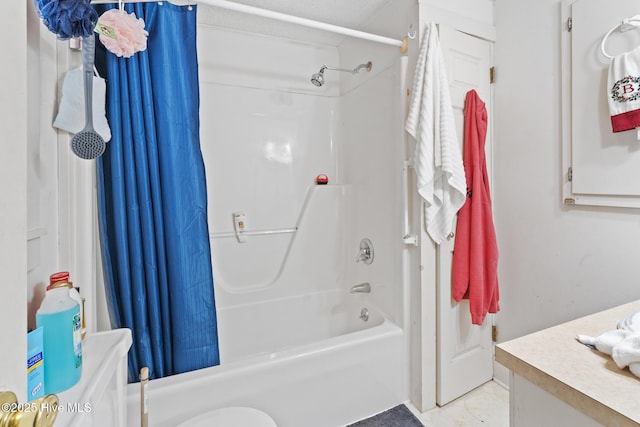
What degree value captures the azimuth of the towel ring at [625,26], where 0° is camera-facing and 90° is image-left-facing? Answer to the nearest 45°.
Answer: approximately 45°

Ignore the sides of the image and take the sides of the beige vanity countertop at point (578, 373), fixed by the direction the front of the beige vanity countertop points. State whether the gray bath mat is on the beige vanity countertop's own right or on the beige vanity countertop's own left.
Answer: on the beige vanity countertop's own right

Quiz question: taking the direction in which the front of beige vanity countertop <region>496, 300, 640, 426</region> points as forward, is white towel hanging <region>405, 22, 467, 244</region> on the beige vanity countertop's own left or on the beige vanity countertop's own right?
on the beige vanity countertop's own right

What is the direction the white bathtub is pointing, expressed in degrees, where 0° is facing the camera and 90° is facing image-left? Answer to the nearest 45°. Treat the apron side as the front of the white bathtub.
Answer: approximately 315°
